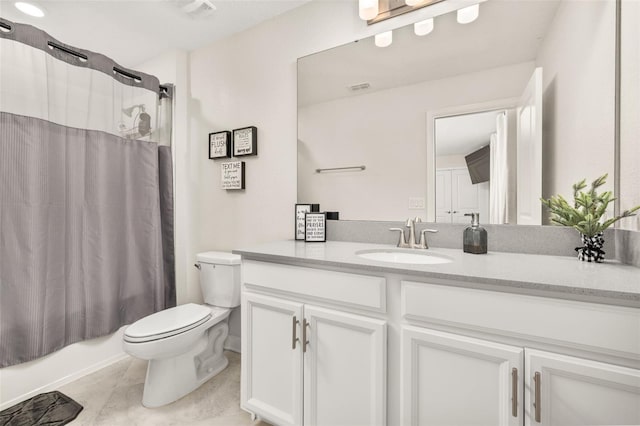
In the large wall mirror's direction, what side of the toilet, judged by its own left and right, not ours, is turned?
left

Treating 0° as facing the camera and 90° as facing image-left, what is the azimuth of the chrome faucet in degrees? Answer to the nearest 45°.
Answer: approximately 45°

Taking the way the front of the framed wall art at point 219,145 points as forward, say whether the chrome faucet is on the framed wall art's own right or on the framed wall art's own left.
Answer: on the framed wall art's own left

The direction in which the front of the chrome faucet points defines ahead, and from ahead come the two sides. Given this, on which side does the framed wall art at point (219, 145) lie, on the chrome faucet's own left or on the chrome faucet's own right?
on the chrome faucet's own right

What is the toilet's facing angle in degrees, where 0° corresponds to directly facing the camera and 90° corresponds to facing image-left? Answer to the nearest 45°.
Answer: approximately 45°

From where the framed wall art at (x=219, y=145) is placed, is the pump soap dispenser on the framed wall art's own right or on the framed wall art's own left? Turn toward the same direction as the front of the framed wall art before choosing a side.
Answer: on the framed wall art's own left

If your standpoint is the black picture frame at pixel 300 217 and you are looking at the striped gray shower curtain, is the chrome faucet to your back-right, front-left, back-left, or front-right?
back-left

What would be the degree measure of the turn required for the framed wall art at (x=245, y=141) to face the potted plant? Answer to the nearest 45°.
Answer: approximately 90° to its left
